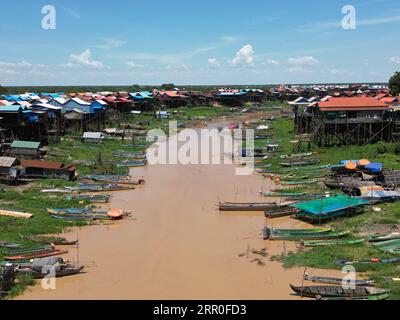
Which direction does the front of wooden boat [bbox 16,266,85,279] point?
to the viewer's right

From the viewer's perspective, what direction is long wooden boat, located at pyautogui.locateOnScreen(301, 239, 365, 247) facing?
to the viewer's right

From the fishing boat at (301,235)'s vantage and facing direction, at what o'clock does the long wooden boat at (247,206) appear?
The long wooden boat is roughly at 8 o'clock from the fishing boat.

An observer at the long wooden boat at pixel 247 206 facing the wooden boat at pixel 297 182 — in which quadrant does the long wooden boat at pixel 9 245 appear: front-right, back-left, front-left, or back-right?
back-left
